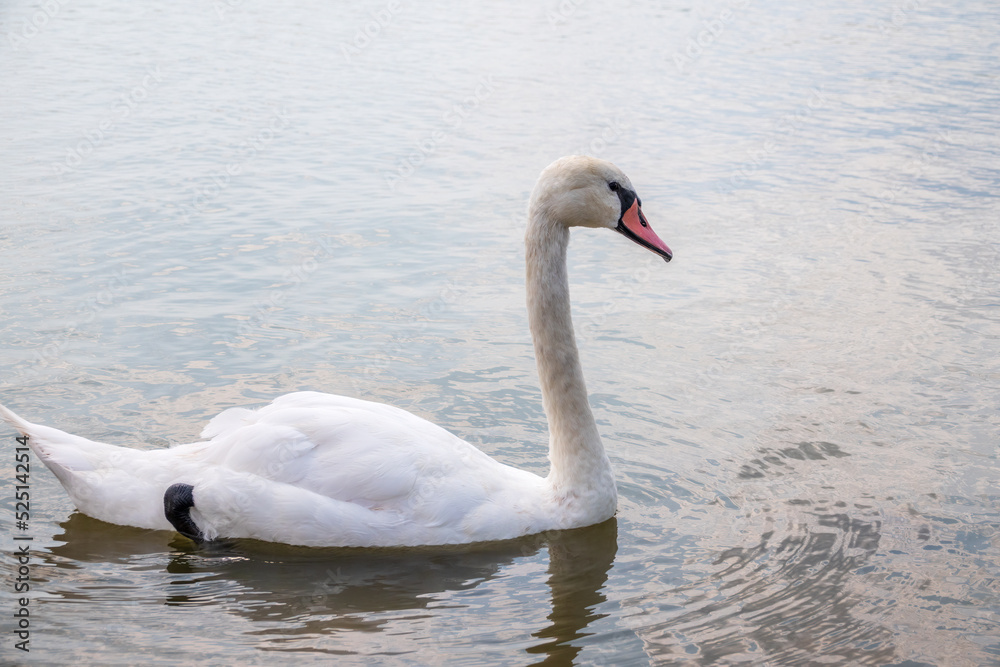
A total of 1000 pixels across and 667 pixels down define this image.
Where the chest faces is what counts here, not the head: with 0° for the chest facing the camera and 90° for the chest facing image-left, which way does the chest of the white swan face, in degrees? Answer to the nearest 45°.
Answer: approximately 270°
